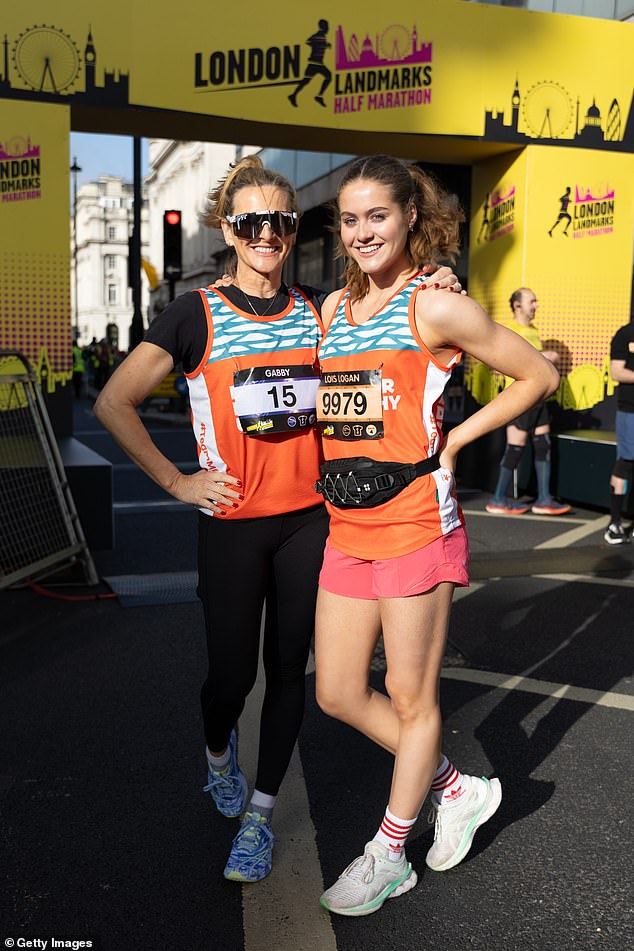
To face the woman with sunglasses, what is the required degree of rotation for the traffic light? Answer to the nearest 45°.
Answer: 0° — it already faces them

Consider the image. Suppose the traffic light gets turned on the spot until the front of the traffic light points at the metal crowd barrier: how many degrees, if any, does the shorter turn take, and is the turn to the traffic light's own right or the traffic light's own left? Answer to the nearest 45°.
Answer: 0° — it already faces it

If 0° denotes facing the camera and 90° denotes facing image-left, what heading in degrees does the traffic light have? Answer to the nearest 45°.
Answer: approximately 0°

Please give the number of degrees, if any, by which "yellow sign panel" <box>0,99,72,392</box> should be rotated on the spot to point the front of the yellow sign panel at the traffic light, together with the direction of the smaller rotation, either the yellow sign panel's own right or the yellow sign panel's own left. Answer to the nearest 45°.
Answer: approximately 180°

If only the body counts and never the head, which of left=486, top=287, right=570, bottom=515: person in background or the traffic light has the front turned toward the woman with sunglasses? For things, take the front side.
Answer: the traffic light

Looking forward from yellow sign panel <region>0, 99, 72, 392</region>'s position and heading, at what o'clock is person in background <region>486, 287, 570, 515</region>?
The person in background is roughly at 9 o'clock from the yellow sign panel.

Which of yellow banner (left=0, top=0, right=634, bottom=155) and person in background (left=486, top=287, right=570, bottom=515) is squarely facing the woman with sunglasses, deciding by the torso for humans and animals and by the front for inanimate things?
the yellow banner

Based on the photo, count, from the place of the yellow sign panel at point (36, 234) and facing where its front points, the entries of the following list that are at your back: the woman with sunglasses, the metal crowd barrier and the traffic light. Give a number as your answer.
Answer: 1

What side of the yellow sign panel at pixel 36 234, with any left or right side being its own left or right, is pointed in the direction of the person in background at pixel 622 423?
left
